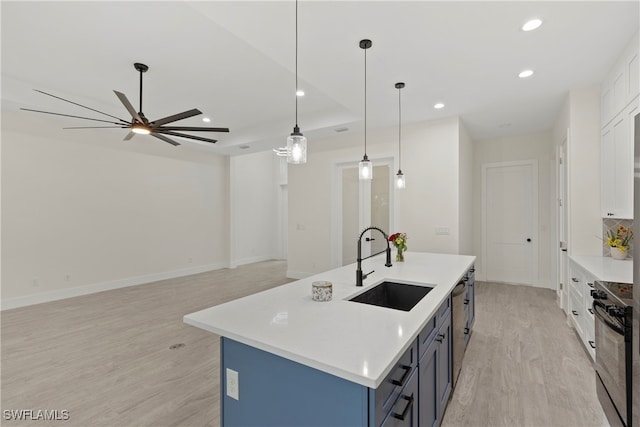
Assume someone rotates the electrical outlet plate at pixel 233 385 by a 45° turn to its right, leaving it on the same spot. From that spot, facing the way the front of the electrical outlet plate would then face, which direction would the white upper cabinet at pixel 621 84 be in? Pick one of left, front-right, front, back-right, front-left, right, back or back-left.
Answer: back

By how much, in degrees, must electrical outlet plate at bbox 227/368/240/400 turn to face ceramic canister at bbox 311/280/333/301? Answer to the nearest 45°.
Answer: approximately 180°

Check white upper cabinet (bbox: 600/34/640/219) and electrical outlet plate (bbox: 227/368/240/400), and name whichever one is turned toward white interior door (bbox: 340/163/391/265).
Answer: the white upper cabinet

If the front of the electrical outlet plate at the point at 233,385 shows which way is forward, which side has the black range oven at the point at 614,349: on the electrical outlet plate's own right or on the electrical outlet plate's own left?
on the electrical outlet plate's own left

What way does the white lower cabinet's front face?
to the viewer's left

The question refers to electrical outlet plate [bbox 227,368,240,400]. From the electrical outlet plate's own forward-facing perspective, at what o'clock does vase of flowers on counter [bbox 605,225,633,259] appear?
The vase of flowers on counter is roughly at 7 o'clock from the electrical outlet plate.

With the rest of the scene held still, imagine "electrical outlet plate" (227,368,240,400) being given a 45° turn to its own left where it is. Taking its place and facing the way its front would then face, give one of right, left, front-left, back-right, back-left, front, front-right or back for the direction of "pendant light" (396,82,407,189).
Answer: back-left

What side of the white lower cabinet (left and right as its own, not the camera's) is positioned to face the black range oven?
left

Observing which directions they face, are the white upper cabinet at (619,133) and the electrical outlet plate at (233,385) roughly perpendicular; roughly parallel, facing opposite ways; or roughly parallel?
roughly perpendicular

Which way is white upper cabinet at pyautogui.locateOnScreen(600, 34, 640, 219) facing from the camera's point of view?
to the viewer's left

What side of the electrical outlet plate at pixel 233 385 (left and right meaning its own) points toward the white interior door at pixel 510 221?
back

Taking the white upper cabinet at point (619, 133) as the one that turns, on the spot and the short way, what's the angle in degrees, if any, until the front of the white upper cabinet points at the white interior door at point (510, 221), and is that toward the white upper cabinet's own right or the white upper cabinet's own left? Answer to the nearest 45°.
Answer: approximately 45° to the white upper cabinet's own right

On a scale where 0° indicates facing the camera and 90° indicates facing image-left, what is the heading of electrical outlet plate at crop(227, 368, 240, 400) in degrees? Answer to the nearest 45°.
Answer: approximately 45°
